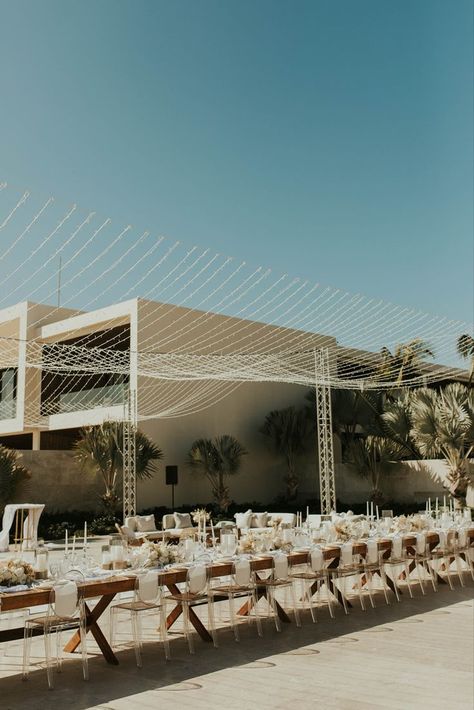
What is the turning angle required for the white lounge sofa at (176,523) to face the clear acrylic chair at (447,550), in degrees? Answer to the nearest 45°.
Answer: approximately 45° to its left

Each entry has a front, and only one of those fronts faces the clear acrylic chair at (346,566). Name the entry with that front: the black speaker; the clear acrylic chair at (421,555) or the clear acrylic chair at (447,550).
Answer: the black speaker

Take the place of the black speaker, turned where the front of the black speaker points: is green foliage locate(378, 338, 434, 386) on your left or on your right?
on your left

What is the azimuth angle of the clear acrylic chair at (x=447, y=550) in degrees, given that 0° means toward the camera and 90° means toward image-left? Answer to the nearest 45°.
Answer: approximately 135°

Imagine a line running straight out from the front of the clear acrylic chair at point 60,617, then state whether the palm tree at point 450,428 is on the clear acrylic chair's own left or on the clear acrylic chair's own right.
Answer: on the clear acrylic chair's own right

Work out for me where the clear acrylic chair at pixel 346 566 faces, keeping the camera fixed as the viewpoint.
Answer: facing away from the viewer and to the left of the viewer

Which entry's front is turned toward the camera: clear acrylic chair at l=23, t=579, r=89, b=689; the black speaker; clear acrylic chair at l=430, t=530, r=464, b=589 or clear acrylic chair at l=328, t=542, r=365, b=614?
the black speaker

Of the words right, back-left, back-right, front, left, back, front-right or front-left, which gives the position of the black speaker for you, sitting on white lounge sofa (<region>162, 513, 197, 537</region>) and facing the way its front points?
back

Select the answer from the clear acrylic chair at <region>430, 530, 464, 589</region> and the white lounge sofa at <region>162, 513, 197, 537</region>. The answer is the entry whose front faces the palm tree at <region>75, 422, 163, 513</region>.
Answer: the clear acrylic chair

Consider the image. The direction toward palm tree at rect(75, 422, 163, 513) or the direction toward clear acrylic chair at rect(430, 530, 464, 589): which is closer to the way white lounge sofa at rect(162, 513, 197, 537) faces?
the clear acrylic chair

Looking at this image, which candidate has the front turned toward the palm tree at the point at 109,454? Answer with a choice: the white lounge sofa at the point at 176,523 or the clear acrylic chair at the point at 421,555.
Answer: the clear acrylic chair

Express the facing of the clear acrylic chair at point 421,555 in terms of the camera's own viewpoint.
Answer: facing away from the viewer and to the left of the viewer
